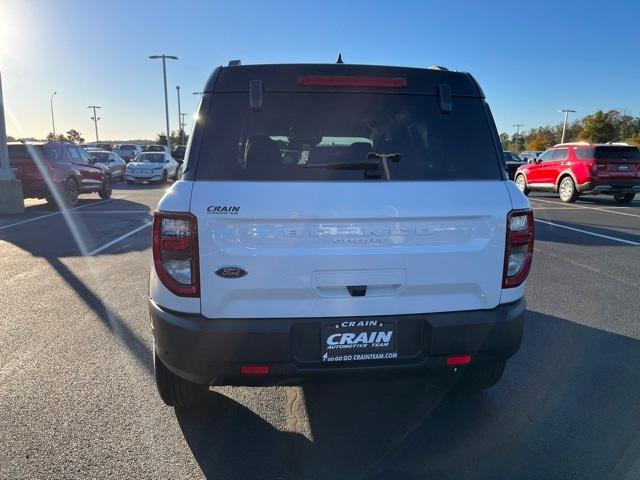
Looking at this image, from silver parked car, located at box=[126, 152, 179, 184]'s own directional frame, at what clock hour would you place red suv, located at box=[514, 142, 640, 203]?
The red suv is roughly at 9 o'clock from the silver parked car.

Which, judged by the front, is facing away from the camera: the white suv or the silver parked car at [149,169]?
the white suv

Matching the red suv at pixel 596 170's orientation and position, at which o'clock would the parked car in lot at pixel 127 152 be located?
The parked car in lot is roughly at 11 o'clock from the red suv.

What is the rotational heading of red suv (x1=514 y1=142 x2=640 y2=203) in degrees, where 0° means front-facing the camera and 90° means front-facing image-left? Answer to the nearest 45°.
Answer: approximately 135°

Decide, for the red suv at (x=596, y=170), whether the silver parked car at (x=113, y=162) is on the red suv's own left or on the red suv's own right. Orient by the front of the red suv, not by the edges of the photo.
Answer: on the red suv's own left

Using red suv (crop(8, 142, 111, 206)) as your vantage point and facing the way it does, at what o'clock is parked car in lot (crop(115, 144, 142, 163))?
The parked car in lot is roughly at 11 o'clock from the red suv.

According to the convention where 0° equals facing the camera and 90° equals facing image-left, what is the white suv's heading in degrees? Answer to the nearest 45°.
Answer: approximately 180°

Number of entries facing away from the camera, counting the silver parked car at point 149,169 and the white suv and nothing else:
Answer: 1
